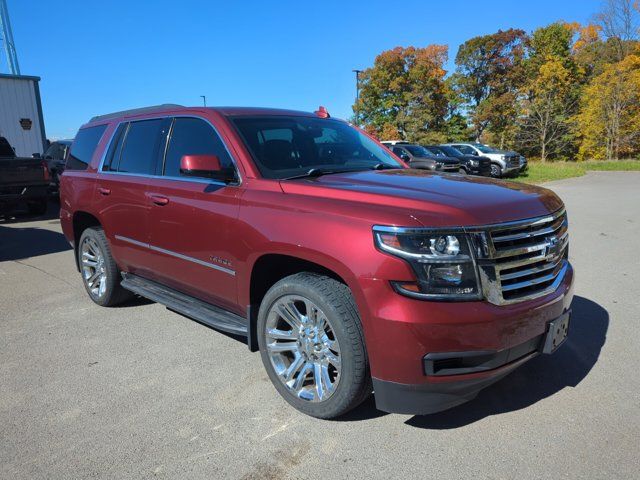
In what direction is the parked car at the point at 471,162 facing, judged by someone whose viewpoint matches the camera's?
facing the viewer and to the right of the viewer

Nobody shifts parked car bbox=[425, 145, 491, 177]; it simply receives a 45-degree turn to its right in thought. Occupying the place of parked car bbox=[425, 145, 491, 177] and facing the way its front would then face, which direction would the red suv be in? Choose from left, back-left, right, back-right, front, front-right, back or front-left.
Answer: front

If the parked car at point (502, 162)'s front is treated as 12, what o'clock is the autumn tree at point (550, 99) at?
The autumn tree is roughly at 8 o'clock from the parked car.

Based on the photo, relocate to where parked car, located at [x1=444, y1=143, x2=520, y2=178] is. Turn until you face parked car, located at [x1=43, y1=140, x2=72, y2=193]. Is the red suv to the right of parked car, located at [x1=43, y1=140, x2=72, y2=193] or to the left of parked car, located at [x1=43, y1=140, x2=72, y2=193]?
left

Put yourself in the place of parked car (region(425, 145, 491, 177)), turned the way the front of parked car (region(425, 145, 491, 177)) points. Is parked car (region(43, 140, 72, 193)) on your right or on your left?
on your right

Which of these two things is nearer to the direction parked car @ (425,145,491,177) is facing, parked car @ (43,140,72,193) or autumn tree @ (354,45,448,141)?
the parked car

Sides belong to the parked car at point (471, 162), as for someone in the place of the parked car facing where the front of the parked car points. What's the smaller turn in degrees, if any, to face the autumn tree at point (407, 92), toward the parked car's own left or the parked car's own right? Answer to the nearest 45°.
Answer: approximately 135° to the parked car's own left

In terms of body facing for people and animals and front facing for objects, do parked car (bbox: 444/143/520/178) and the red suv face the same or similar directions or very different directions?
same or similar directions

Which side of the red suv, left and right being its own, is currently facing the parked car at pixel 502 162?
left

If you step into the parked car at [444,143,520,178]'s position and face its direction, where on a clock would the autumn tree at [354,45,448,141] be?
The autumn tree is roughly at 7 o'clock from the parked car.

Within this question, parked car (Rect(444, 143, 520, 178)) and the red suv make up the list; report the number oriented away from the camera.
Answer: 0

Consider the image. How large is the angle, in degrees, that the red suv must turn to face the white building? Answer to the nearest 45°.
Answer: approximately 180°

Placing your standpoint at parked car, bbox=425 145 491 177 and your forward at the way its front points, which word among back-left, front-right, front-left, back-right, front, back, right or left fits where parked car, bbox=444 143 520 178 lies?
left

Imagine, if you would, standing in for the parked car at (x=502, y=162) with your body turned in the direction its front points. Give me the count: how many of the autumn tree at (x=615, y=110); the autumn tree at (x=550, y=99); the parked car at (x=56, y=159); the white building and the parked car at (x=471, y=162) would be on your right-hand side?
3

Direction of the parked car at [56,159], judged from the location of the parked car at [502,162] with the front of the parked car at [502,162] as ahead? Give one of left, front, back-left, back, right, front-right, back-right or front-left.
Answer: right

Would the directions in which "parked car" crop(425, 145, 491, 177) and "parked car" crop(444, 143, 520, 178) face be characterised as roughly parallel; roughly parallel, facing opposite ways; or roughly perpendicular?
roughly parallel
